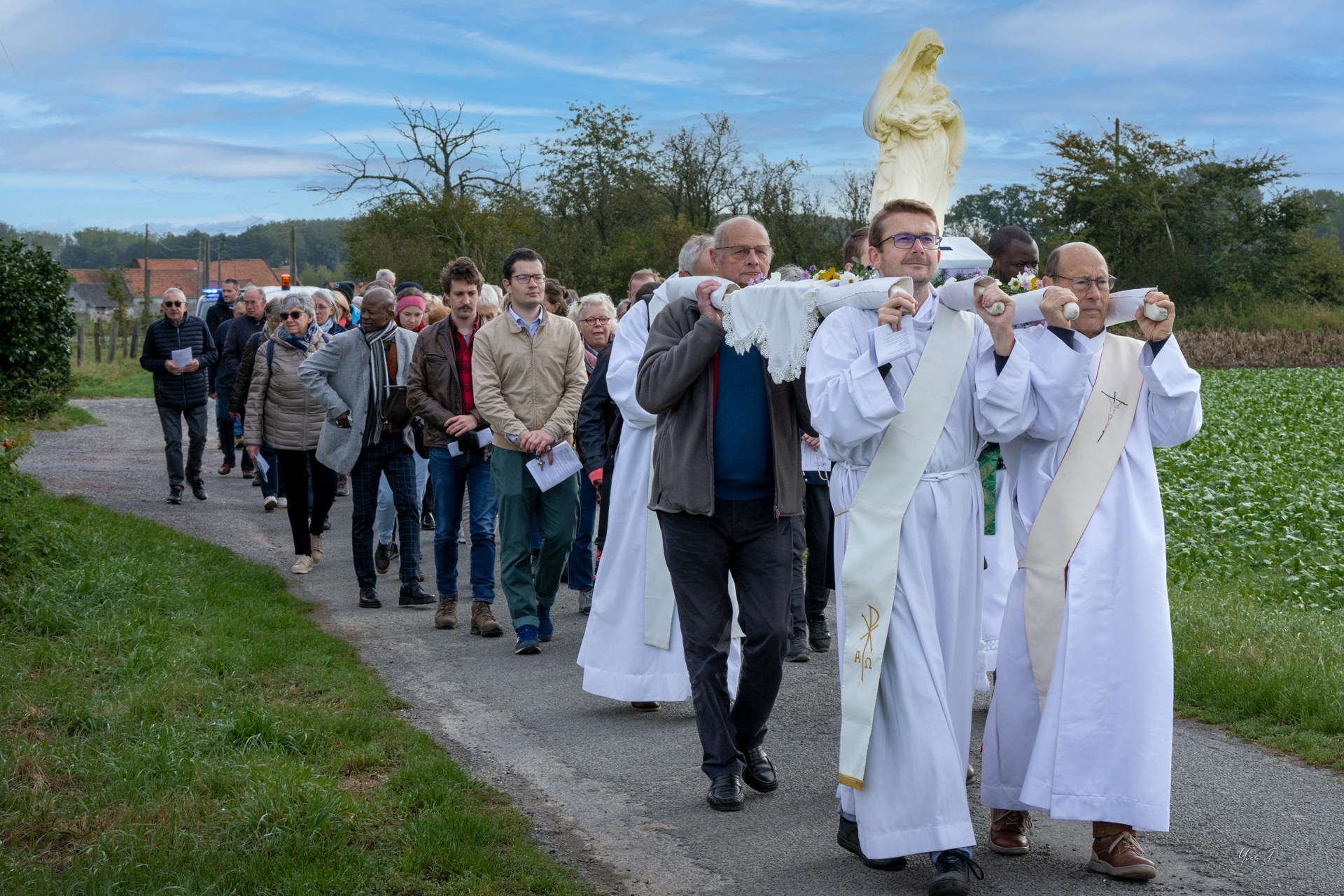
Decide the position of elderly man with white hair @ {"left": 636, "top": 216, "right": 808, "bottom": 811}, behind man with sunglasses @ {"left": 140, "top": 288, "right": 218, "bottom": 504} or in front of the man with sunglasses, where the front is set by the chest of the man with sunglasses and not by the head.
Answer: in front

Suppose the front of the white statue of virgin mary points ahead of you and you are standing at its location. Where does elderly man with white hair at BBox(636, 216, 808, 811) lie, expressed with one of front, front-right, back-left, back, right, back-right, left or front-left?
front-right

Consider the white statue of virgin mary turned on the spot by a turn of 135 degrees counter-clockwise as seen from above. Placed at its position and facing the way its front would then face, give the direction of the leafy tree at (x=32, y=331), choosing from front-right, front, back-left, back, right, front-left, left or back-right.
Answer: left

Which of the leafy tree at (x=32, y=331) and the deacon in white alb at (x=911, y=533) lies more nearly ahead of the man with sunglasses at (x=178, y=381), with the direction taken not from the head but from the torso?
the deacon in white alb

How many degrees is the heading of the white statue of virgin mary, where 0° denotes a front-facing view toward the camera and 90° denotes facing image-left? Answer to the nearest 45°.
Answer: approximately 315°

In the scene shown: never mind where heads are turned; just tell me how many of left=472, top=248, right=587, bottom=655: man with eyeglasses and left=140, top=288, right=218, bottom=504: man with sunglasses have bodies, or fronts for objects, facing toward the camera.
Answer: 2

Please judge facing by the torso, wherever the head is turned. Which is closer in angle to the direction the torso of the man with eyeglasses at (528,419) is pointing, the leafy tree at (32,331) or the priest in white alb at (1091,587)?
the priest in white alb
